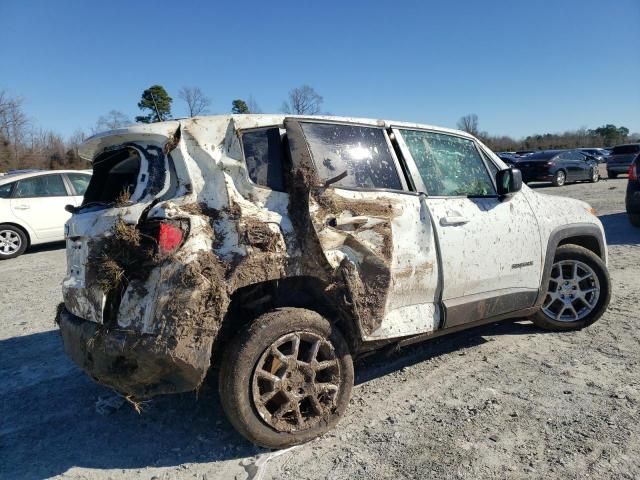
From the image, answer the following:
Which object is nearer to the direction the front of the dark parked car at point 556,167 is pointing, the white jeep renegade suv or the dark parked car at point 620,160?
the dark parked car

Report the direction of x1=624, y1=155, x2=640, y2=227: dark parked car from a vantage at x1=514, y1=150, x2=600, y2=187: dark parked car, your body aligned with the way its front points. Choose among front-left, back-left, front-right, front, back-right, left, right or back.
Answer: back-right

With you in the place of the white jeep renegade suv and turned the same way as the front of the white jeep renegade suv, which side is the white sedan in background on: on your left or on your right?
on your left

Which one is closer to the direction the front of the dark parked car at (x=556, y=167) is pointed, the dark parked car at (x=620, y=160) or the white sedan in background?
the dark parked car

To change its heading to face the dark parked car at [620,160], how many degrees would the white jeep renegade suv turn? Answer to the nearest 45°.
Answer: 0° — it already faces it

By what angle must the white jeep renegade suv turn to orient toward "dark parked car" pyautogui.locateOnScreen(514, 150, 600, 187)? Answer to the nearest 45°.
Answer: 0° — it already faces it

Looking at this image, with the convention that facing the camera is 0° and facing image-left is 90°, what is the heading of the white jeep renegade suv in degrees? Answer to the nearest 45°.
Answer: approximately 225°

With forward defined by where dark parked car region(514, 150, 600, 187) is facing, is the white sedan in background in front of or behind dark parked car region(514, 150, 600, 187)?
behind

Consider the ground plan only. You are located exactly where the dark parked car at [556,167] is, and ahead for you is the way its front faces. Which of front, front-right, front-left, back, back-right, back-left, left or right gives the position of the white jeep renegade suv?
back-right

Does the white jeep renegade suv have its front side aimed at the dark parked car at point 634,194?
yes

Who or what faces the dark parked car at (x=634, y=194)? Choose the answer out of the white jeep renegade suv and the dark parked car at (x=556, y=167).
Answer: the white jeep renegade suv
